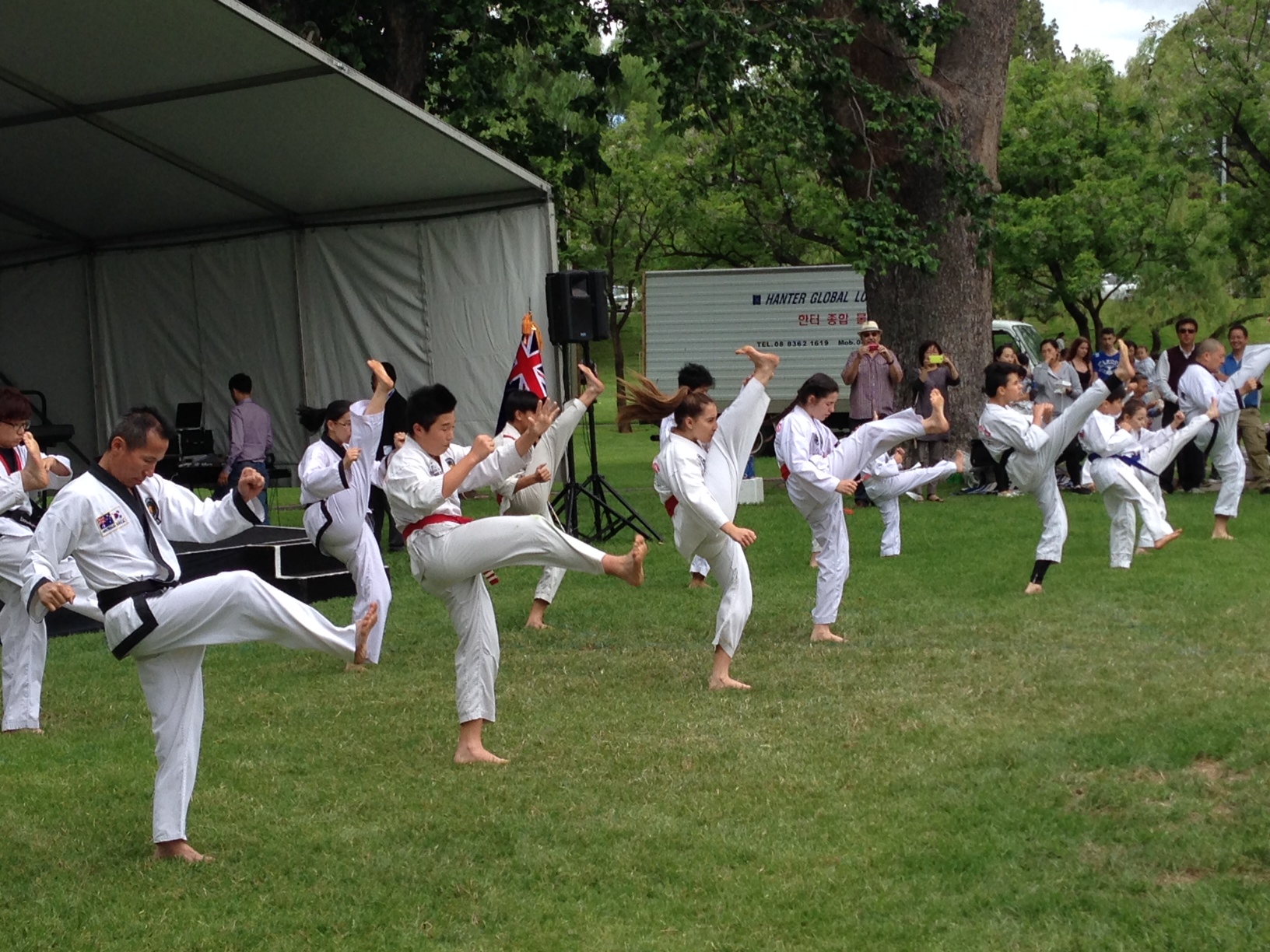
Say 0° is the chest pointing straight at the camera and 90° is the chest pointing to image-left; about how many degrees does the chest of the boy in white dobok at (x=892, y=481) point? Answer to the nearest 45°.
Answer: approximately 270°

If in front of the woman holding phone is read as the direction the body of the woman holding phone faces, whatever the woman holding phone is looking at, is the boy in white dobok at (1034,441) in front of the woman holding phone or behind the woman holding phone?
in front

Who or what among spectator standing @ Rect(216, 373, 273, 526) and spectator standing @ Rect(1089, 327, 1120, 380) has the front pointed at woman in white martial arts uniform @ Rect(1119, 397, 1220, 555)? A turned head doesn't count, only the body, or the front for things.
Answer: spectator standing @ Rect(1089, 327, 1120, 380)

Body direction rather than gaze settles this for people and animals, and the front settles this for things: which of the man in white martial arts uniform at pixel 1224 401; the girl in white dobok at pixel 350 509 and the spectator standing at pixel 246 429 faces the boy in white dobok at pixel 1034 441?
the girl in white dobok

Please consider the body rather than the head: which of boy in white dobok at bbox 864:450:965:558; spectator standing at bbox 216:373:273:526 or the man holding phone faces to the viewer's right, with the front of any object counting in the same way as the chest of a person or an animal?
the boy in white dobok

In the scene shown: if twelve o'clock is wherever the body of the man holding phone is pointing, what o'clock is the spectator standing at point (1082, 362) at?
The spectator standing is roughly at 8 o'clock from the man holding phone.

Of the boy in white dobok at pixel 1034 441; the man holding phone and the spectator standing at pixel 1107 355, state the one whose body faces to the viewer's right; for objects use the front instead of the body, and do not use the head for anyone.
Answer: the boy in white dobok

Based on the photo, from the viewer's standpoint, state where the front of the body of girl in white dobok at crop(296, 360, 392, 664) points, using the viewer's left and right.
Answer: facing to the right of the viewer

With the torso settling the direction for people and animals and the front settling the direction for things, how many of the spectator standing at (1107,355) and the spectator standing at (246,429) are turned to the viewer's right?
0

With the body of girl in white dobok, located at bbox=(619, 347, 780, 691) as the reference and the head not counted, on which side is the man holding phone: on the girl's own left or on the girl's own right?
on the girl's own left

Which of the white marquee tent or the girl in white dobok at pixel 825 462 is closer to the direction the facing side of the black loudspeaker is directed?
the girl in white dobok

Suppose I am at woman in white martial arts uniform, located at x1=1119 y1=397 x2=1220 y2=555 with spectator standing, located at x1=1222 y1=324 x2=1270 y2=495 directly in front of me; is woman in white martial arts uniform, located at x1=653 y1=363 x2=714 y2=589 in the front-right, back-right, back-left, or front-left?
back-left

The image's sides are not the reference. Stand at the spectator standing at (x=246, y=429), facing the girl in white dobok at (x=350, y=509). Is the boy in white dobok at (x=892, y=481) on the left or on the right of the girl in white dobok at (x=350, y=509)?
left

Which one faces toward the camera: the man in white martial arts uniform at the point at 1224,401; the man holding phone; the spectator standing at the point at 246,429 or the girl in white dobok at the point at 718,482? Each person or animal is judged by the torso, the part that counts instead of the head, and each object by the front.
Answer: the man holding phone

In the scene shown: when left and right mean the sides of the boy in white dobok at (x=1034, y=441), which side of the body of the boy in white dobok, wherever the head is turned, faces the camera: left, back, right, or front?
right

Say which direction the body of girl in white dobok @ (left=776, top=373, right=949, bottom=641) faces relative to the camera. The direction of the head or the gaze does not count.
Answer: to the viewer's right

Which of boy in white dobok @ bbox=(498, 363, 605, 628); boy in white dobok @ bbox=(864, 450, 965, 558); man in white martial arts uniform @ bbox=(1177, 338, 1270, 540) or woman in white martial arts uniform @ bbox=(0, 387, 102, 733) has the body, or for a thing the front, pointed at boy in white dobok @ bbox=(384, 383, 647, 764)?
the woman in white martial arts uniform
